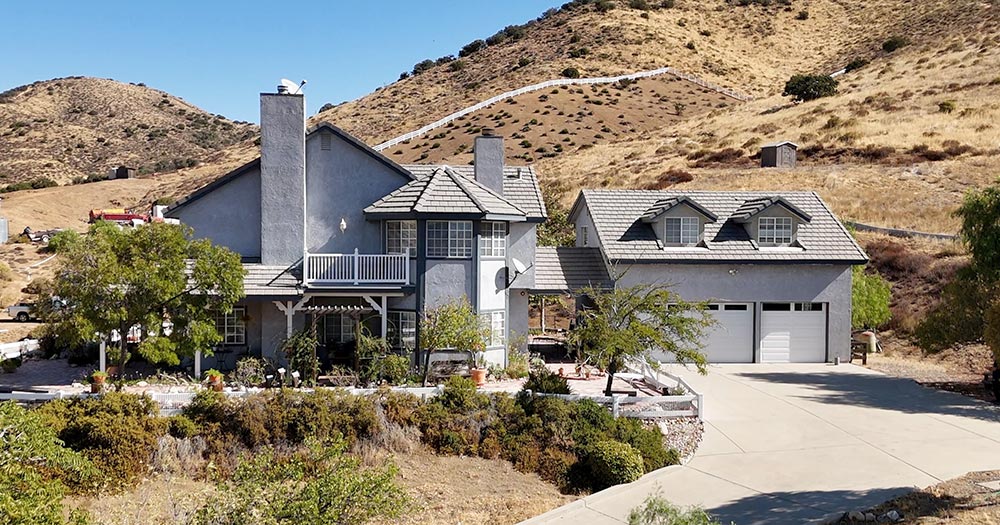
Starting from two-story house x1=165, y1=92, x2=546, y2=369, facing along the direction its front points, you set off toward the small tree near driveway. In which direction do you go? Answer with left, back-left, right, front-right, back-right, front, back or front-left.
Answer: front-left

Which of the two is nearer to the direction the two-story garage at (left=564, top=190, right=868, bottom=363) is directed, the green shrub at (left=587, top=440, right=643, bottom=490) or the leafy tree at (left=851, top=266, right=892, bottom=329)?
the green shrub

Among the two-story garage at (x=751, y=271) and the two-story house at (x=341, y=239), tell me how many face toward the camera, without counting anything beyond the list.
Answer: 2

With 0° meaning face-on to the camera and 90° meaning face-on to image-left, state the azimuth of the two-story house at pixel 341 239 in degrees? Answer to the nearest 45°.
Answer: approximately 0°

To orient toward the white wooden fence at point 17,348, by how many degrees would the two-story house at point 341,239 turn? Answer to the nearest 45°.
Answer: approximately 135° to its right

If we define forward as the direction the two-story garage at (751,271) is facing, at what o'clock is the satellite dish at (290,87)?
The satellite dish is roughly at 2 o'clock from the two-story garage.

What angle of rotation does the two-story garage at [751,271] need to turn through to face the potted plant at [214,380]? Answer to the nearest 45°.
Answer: approximately 45° to its right

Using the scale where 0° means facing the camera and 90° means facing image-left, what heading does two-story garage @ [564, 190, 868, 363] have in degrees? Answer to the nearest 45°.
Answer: approximately 0°

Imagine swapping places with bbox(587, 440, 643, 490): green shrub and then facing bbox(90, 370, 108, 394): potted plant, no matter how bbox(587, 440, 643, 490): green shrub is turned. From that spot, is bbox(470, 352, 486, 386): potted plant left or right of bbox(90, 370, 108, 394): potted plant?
right

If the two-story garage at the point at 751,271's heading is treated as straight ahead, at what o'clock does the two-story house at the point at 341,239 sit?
the two-story house at the point at 341,239 is roughly at 2 o'clock from the two-story garage at the point at 751,271.
